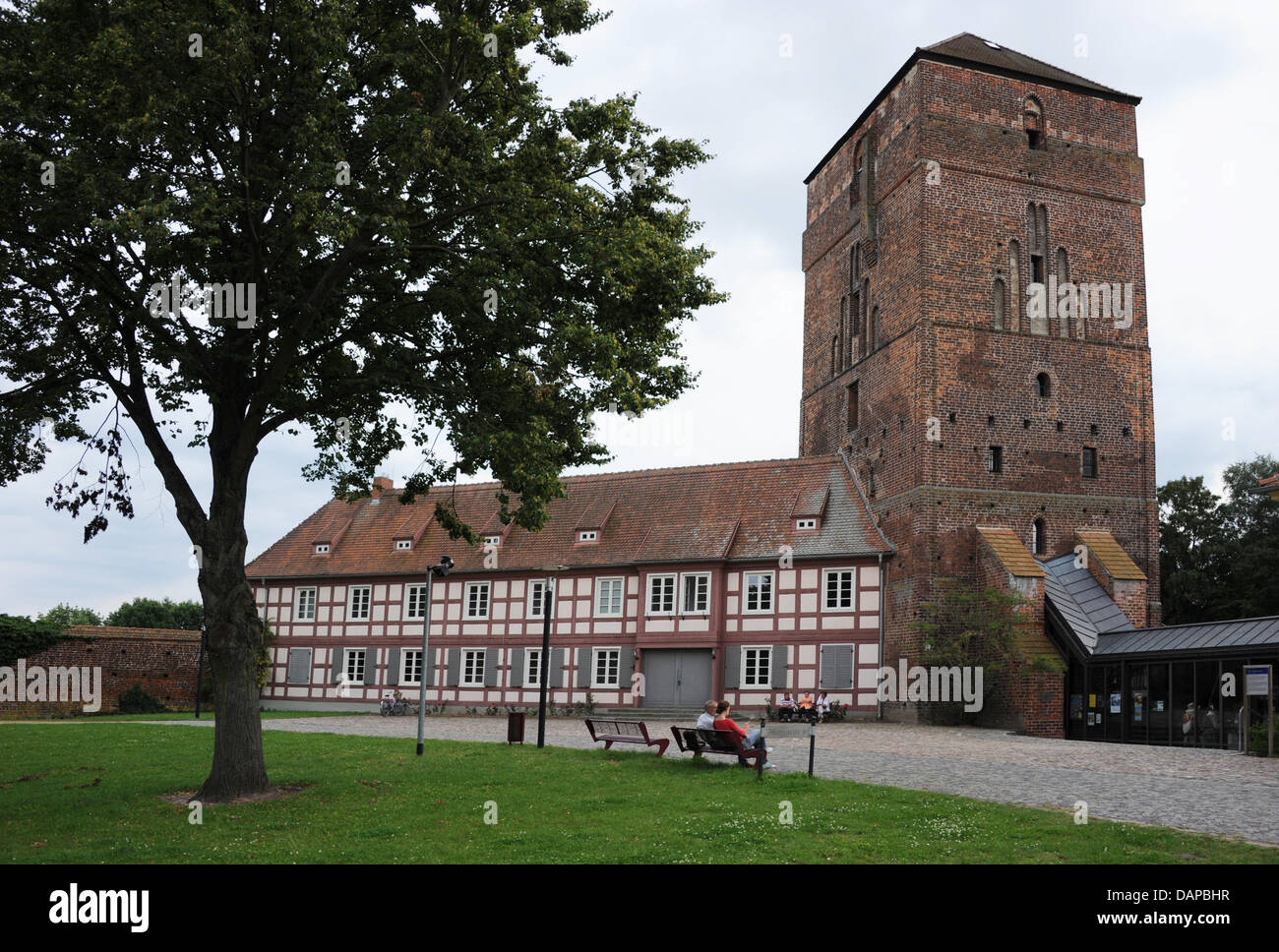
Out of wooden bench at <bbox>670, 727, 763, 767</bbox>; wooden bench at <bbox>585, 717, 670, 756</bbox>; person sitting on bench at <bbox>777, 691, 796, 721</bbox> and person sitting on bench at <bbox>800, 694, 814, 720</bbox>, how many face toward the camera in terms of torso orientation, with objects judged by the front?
2

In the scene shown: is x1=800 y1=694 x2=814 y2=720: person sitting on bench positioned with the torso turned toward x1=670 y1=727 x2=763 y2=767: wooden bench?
yes

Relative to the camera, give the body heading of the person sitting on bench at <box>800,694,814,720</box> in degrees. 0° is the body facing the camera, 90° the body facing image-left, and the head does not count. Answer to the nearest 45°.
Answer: approximately 0°

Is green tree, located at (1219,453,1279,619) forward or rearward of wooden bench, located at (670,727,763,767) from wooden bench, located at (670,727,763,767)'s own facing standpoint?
forward

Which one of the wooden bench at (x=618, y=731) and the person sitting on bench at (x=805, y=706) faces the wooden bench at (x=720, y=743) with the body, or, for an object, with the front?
the person sitting on bench

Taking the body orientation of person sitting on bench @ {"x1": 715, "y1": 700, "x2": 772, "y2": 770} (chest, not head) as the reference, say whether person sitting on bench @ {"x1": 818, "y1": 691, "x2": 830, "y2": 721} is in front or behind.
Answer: in front

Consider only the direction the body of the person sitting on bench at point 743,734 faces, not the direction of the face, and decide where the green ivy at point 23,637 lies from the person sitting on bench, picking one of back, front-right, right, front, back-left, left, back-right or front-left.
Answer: left

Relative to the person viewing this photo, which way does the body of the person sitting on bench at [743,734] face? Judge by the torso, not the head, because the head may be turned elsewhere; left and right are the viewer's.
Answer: facing away from the viewer and to the right of the viewer

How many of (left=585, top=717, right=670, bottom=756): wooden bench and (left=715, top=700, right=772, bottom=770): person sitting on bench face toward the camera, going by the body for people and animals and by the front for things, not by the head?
0

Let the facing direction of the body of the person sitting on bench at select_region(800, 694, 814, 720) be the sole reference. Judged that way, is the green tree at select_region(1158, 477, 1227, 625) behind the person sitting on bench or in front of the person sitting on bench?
behind

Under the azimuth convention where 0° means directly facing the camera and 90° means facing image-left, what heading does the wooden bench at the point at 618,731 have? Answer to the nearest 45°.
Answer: approximately 225°

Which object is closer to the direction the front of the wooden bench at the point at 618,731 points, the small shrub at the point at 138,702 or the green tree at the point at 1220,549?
the green tree

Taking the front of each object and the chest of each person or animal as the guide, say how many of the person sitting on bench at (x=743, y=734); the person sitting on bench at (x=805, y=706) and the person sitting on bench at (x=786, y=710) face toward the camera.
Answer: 2
